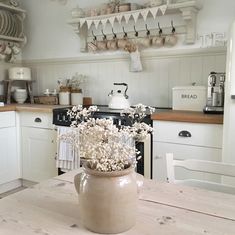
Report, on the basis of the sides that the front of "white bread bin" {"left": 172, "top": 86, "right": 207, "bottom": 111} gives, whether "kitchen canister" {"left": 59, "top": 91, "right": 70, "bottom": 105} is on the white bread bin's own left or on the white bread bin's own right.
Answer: on the white bread bin's own right

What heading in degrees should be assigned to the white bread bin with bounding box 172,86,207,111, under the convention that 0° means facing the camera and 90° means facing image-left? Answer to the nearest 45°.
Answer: approximately 0°

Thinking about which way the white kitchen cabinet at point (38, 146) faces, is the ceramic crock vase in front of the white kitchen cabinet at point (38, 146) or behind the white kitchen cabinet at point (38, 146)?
in front

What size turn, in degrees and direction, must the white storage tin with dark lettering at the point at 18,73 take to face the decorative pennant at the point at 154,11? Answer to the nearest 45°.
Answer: approximately 45° to its left

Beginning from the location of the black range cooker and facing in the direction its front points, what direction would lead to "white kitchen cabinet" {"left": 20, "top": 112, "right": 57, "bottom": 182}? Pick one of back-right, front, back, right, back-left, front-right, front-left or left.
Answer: back-right

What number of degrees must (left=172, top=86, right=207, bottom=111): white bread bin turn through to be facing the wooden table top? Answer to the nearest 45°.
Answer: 0° — it already faces it

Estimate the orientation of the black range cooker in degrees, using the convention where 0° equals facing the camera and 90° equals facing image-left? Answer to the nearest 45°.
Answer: approximately 0°

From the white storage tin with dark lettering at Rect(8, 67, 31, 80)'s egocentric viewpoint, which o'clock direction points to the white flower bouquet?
The white flower bouquet is roughly at 12 o'clock from the white storage tin with dark lettering.
